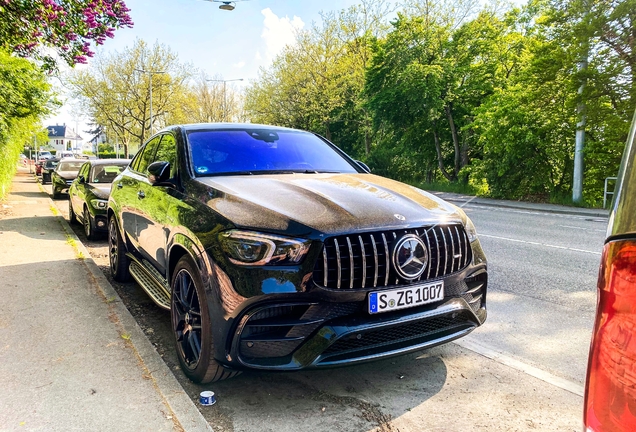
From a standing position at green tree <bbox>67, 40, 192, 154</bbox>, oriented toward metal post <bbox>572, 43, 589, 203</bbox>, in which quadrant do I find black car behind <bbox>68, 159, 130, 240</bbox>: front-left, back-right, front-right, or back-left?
front-right

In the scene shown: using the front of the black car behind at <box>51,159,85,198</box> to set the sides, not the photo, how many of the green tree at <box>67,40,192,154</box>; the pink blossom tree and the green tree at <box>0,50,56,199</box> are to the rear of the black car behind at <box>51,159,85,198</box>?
1

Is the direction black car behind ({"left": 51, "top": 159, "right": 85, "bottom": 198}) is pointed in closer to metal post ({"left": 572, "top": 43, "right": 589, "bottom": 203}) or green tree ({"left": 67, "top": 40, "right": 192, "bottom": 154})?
the metal post

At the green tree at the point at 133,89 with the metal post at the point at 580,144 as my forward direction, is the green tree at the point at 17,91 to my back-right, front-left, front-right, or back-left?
front-right

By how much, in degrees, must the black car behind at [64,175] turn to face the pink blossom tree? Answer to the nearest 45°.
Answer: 0° — it already faces it

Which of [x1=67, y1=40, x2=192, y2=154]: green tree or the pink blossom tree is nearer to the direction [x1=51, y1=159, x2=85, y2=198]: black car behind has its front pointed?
the pink blossom tree

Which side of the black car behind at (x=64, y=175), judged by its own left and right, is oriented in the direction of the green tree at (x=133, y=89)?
back

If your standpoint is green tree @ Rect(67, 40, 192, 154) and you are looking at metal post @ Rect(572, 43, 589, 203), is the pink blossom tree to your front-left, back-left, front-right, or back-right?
front-right

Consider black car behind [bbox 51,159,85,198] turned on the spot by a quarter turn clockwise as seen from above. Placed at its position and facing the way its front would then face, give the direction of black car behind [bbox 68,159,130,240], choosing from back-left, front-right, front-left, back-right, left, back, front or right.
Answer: left

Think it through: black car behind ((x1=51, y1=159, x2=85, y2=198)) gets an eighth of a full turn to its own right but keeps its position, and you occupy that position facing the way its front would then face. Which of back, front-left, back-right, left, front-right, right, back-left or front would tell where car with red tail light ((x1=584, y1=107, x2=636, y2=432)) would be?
front-left

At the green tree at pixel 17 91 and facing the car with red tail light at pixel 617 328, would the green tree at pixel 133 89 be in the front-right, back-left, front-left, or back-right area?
back-left

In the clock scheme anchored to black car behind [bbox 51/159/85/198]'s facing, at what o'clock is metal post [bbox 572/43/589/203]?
The metal post is roughly at 10 o'clock from the black car behind.

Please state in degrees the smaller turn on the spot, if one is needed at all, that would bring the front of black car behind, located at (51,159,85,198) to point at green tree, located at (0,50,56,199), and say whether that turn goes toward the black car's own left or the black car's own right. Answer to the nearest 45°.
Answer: approximately 90° to the black car's own right

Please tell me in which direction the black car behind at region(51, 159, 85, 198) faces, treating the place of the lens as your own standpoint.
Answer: facing the viewer
